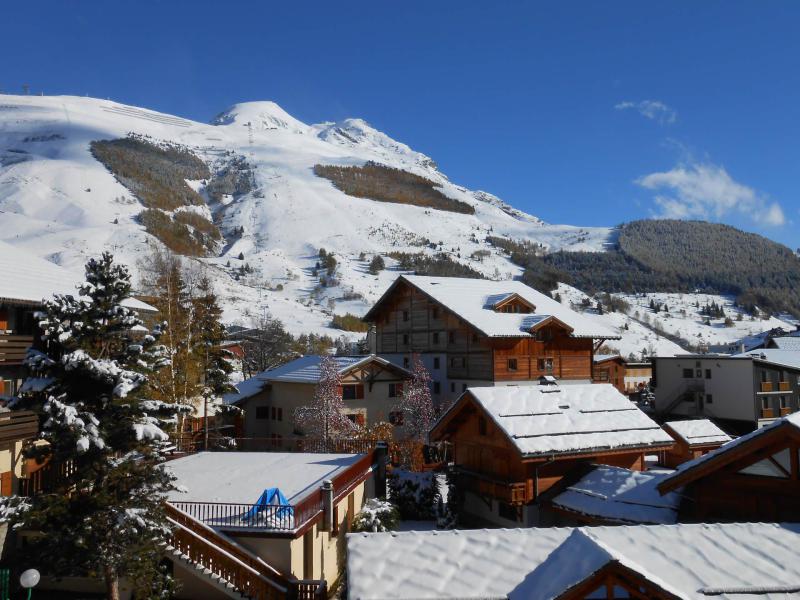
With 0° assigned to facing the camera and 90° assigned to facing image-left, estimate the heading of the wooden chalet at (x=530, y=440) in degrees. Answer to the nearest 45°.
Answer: approximately 45°

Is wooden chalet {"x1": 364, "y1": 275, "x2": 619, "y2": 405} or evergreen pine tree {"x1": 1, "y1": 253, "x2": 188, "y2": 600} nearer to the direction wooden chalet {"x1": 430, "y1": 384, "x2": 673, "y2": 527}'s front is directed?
the evergreen pine tree

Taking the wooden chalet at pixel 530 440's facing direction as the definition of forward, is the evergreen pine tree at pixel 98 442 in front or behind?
in front

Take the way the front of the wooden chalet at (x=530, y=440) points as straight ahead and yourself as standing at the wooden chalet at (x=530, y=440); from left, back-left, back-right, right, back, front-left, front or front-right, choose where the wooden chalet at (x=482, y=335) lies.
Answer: back-right
